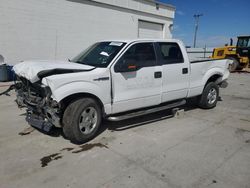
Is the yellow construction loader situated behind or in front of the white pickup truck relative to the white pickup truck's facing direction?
behind

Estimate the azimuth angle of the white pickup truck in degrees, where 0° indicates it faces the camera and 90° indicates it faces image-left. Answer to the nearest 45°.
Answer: approximately 45°
